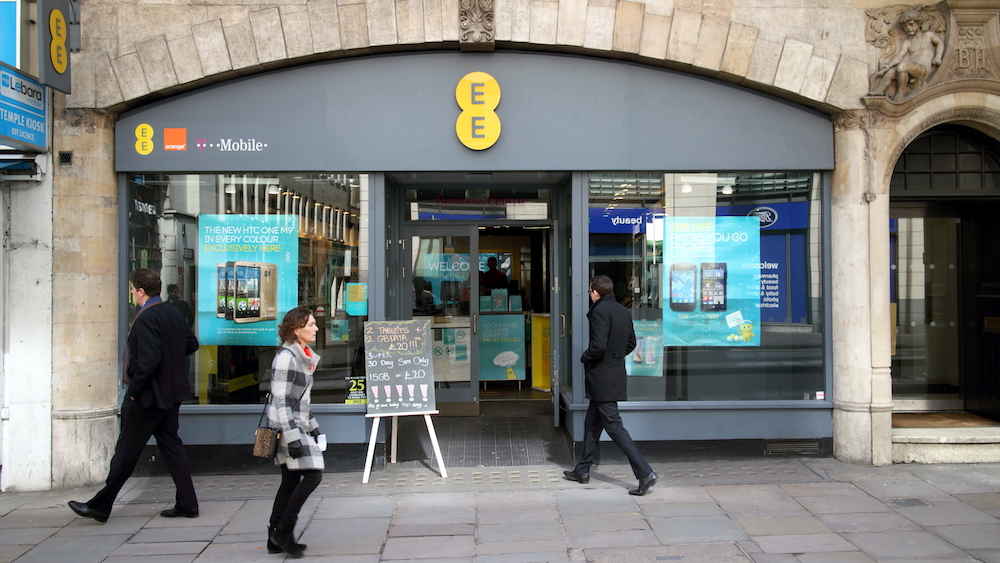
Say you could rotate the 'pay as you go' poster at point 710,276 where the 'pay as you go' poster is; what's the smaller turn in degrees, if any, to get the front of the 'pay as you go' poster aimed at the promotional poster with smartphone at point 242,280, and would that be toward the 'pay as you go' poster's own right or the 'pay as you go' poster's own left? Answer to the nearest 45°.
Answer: approximately 90° to the 'pay as you go' poster's own right

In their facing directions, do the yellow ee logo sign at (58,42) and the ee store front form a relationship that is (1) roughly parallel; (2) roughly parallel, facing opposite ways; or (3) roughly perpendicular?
roughly perpendicular

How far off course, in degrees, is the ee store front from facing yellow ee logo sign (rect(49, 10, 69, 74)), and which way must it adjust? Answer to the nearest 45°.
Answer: approximately 90° to its right

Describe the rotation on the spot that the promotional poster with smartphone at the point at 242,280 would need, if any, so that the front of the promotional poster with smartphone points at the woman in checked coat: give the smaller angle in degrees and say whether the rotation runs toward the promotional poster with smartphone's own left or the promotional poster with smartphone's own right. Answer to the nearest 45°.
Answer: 0° — it already faces them

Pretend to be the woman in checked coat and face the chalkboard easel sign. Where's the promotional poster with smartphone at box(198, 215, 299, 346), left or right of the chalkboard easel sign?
left

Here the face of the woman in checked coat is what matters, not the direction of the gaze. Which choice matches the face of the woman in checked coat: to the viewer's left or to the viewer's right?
to the viewer's right
